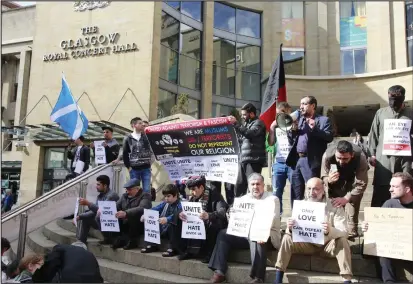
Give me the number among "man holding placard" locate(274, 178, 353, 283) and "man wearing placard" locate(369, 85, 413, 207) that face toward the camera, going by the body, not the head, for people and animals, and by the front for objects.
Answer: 2

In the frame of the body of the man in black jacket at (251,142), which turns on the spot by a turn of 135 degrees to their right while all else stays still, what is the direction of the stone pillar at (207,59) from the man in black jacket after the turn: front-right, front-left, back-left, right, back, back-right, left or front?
front-left

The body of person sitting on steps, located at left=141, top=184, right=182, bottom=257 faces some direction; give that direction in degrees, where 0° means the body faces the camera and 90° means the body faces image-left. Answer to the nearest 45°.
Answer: approximately 45°

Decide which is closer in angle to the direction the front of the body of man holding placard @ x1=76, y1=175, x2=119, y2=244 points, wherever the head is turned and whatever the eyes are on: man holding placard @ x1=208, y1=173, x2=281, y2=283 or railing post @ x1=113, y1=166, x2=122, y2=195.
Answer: the man holding placard

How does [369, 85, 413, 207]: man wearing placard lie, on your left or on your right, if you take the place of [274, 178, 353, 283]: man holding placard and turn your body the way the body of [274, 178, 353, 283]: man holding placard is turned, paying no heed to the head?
on your left

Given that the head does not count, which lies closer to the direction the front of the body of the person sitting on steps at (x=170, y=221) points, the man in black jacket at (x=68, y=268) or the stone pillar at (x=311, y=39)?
the man in black jacket
